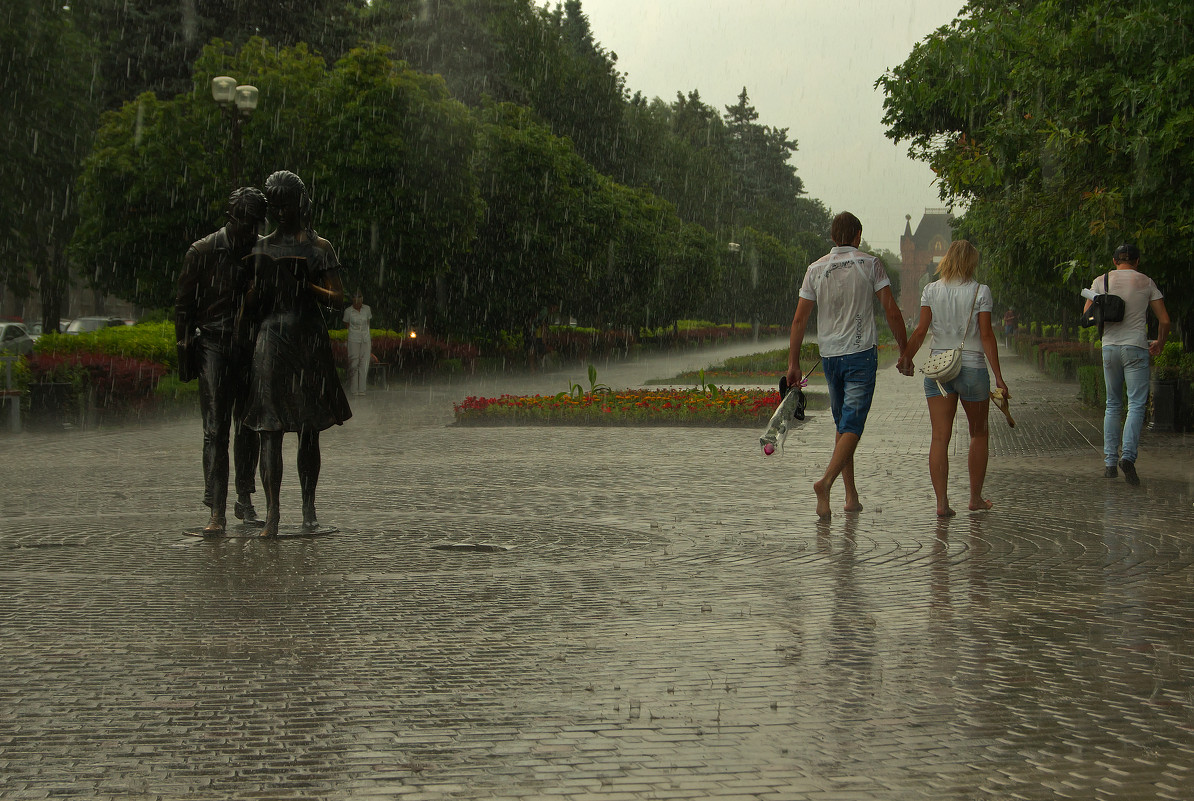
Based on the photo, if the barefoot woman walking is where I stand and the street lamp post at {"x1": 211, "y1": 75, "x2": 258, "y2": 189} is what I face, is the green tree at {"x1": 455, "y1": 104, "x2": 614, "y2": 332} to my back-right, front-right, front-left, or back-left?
front-right

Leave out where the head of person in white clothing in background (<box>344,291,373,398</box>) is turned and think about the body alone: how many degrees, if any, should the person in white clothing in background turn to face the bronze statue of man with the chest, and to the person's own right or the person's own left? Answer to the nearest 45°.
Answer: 0° — they already face it

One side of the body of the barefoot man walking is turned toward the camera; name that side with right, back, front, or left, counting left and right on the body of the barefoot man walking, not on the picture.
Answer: back

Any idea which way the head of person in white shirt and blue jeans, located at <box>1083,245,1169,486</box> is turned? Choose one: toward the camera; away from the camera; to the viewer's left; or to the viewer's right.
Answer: away from the camera

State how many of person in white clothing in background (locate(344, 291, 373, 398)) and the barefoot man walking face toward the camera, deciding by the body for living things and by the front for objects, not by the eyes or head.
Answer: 1

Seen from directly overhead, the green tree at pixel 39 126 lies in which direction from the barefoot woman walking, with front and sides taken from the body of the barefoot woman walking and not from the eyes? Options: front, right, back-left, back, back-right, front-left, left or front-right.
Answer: front-left

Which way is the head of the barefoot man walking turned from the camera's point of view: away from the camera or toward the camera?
away from the camera

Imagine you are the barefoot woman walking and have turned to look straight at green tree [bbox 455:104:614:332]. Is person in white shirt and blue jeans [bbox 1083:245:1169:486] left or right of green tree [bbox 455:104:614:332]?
right

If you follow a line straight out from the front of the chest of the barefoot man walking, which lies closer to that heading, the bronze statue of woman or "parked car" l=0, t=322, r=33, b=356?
the parked car

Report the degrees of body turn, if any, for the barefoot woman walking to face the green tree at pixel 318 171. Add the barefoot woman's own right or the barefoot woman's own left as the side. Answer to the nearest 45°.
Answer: approximately 45° to the barefoot woman's own left

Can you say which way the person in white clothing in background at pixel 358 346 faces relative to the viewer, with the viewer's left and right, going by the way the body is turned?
facing the viewer

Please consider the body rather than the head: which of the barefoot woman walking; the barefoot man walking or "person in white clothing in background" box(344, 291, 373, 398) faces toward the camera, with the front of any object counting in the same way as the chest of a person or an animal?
the person in white clothing in background

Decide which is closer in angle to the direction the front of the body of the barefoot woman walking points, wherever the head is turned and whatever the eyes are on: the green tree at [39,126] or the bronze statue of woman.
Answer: the green tree

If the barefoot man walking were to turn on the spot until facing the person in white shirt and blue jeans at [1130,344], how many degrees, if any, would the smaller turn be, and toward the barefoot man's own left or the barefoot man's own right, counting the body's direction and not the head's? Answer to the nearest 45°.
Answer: approximately 45° to the barefoot man's own right

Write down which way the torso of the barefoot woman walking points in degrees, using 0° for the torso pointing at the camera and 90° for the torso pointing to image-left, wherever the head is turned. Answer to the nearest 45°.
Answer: approximately 180°

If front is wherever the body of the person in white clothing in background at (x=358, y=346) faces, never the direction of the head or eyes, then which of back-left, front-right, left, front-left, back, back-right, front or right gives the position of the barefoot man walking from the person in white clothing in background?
front

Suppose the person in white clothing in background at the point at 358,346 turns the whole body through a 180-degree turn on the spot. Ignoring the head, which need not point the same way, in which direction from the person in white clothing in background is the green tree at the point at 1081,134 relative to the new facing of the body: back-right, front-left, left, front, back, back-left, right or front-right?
back-right

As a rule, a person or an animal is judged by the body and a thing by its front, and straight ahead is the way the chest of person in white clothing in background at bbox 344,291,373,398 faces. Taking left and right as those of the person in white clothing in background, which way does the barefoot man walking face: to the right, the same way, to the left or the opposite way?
the opposite way

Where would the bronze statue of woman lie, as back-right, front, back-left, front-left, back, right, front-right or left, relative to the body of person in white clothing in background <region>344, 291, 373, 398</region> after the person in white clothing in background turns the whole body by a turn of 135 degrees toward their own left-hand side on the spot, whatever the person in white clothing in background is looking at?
back-right
